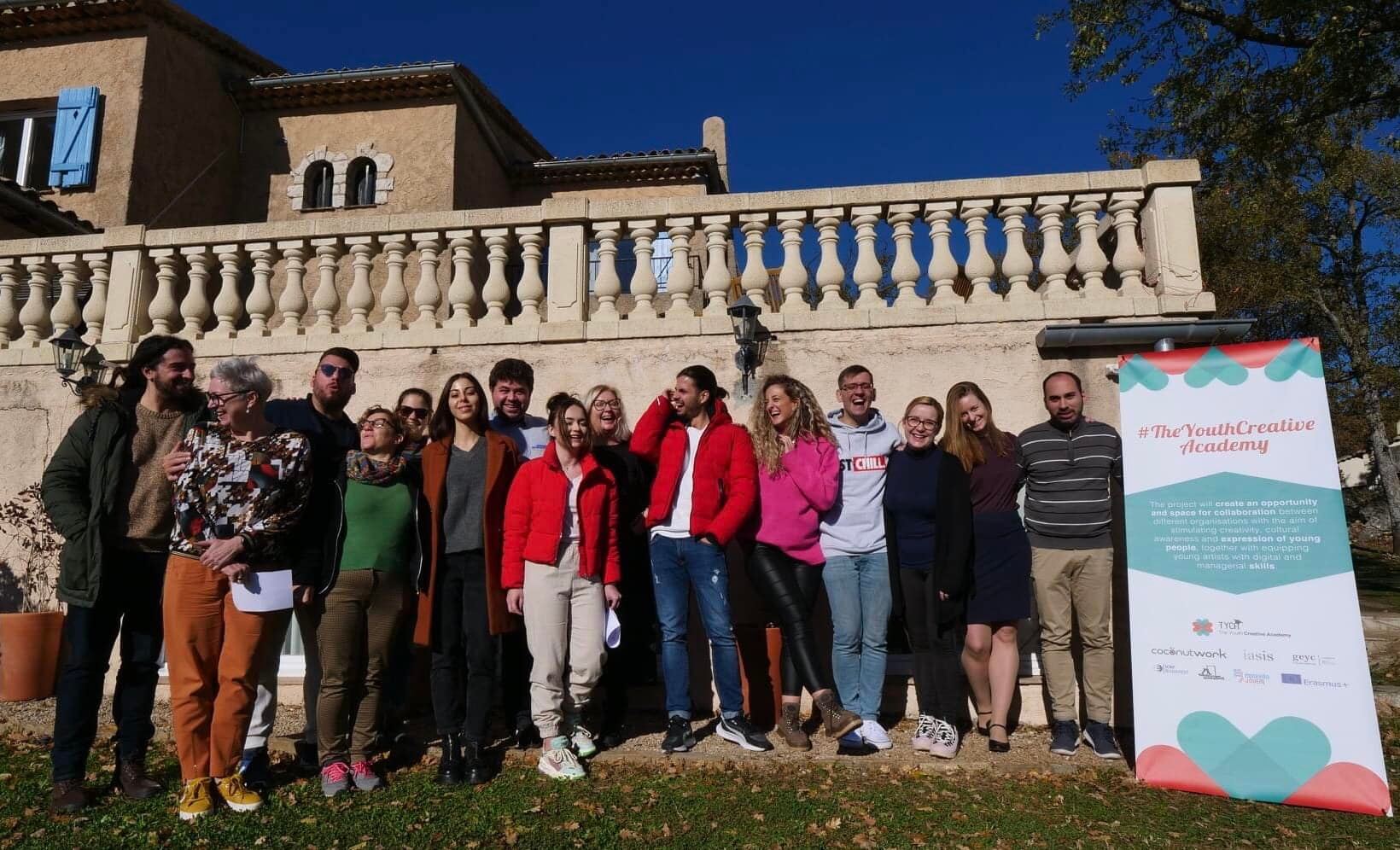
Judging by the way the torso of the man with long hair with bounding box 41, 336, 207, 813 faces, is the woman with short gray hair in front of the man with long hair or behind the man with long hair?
in front

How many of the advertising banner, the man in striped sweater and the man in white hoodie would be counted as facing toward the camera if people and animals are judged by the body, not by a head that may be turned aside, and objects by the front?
3

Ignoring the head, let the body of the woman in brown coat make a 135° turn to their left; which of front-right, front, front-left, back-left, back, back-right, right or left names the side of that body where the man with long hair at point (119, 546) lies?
back-left

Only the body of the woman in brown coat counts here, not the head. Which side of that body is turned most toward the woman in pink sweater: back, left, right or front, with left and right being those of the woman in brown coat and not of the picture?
left

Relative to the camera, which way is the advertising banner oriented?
toward the camera

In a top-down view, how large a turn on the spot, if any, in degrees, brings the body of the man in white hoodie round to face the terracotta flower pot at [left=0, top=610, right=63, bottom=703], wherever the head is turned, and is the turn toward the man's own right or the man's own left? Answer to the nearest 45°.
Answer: approximately 90° to the man's own right

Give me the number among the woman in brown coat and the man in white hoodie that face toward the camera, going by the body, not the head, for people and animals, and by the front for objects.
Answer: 2

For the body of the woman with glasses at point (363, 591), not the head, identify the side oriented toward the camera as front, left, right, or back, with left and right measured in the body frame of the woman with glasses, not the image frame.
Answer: front

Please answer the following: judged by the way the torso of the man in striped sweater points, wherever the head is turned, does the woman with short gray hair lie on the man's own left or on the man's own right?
on the man's own right

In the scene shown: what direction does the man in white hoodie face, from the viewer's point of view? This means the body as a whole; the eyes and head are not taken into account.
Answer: toward the camera

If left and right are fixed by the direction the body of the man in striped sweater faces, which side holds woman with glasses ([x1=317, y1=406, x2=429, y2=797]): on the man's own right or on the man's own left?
on the man's own right

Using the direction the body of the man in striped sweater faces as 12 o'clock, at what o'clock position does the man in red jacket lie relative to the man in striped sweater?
The man in red jacket is roughly at 2 o'clock from the man in striped sweater.

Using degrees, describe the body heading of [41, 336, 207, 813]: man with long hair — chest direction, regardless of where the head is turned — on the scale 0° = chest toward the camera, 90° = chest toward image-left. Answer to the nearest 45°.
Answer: approximately 315°

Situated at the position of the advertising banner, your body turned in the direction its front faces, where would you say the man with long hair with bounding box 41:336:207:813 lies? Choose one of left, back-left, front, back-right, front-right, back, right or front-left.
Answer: front-right
